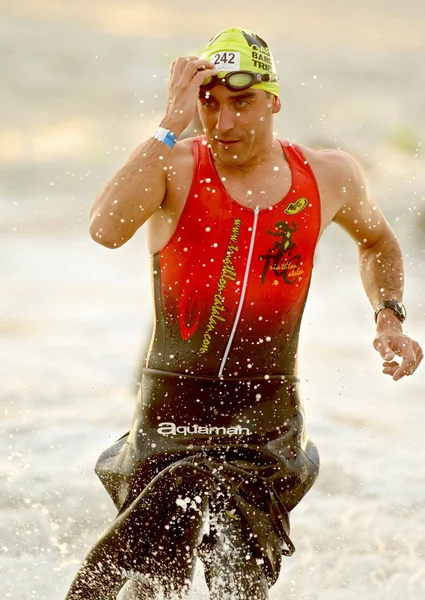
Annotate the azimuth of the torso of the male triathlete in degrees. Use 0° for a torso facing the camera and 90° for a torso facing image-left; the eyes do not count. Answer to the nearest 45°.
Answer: approximately 0°
